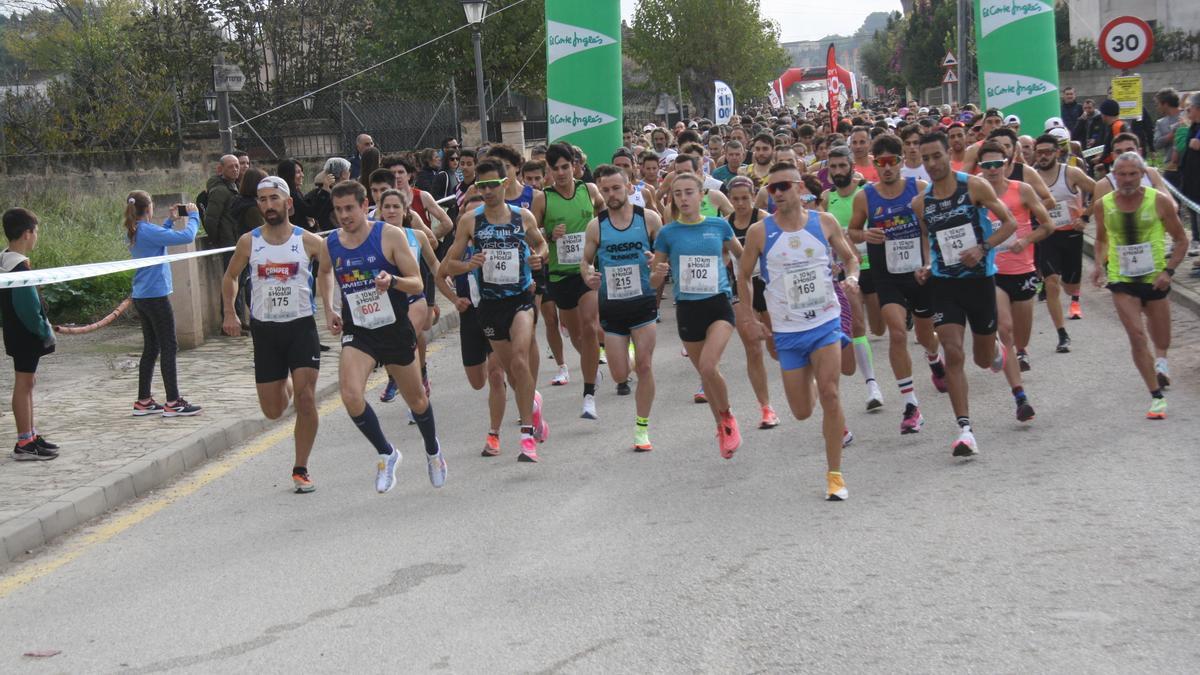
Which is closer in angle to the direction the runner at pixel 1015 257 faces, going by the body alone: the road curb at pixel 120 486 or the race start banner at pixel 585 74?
the road curb

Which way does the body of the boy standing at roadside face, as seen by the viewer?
to the viewer's right

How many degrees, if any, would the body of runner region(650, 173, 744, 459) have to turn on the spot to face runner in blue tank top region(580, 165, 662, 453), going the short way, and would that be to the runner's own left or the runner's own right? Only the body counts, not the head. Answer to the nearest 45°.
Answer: approximately 135° to the runner's own right

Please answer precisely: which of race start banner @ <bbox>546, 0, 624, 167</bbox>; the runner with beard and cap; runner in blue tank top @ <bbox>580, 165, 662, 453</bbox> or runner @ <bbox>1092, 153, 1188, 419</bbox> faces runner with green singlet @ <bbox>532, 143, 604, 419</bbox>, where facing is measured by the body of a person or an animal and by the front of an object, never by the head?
the race start banner

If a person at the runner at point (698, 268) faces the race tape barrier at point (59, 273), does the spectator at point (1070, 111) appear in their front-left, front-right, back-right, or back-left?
back-right

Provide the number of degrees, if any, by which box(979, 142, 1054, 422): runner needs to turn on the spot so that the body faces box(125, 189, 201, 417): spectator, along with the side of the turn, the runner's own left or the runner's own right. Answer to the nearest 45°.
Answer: approximately 90° to the runner's own right

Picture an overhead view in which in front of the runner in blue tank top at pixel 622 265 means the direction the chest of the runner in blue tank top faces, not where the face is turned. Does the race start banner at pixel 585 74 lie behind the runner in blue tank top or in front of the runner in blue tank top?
behind

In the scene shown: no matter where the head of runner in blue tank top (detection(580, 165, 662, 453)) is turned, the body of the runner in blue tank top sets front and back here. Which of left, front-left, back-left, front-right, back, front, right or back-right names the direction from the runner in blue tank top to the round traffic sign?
back-left
